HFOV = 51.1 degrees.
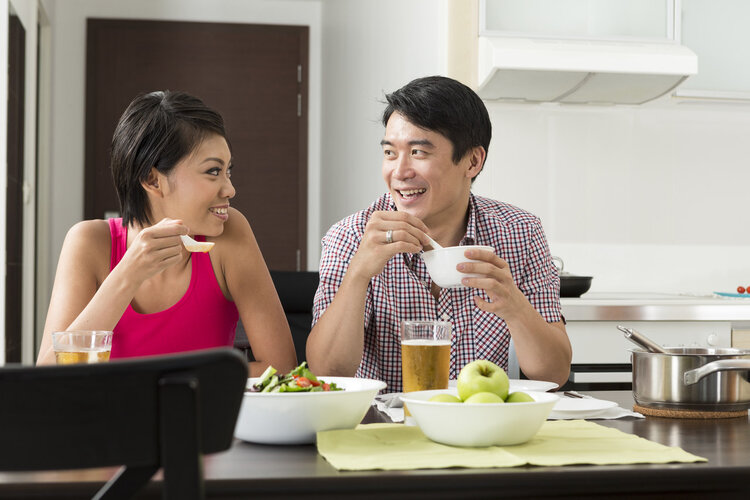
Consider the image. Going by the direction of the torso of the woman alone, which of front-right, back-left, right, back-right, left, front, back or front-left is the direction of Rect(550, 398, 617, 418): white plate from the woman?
front-left

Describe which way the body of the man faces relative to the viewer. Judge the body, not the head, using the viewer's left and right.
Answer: facing the viewer

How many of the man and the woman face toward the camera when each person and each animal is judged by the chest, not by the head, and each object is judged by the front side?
2

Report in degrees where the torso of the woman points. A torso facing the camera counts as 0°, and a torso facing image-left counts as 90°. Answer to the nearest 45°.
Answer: approximately 0°

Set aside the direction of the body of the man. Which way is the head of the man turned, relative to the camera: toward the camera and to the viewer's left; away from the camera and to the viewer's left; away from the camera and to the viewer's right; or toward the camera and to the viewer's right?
toward the camera and to the viewer's left

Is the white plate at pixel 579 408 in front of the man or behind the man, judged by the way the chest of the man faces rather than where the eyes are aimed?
in front

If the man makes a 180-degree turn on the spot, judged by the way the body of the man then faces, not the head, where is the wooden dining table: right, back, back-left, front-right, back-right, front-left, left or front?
back

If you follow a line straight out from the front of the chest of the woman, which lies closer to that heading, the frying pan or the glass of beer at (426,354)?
the glass of beer

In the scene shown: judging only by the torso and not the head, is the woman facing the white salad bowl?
yes
